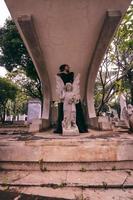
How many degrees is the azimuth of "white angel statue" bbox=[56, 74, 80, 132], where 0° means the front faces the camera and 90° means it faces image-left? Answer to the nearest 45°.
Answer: approximately 0°

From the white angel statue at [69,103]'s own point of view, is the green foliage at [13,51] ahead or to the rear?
to the rear

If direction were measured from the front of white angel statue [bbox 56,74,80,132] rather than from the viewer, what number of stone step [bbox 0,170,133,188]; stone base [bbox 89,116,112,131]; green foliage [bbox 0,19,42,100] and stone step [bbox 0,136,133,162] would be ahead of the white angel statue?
2

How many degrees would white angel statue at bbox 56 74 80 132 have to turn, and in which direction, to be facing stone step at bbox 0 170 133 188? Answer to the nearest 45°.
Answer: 0° — it already faces it

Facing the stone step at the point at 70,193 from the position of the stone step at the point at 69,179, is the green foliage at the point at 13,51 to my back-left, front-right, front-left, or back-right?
back-right

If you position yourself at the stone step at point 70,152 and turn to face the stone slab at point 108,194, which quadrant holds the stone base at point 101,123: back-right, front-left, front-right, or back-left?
back-left

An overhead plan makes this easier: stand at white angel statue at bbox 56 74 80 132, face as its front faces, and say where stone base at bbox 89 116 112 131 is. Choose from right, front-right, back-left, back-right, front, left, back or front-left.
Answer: back-left
